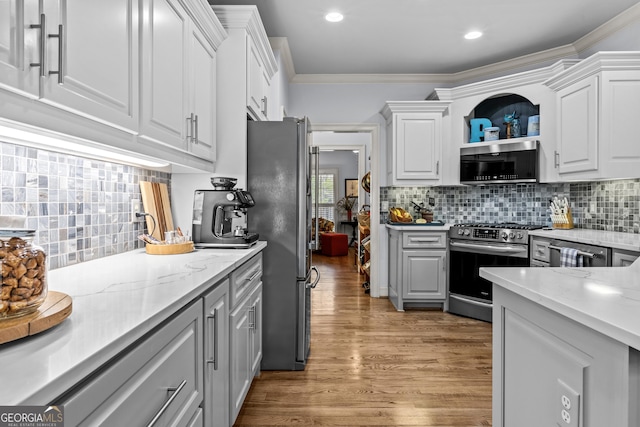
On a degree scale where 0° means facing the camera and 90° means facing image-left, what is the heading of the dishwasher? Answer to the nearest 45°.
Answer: approximately 45°

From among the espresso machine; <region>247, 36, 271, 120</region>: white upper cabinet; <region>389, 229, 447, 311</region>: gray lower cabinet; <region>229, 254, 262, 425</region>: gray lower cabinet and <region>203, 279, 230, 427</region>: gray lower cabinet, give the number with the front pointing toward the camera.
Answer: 1

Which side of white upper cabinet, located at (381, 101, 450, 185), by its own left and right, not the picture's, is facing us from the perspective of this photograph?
front

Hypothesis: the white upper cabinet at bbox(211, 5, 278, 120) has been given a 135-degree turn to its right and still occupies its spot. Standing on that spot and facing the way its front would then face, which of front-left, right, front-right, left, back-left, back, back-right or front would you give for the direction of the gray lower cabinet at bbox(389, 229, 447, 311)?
back

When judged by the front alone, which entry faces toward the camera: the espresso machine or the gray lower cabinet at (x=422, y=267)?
the gray lower cabinet

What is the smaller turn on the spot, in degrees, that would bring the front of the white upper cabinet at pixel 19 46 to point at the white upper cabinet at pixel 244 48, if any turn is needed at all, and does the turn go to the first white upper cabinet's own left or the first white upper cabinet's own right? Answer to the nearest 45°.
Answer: approximately 90° to the first white upper cabinet's own left

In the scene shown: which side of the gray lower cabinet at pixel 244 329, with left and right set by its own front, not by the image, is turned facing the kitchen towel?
front

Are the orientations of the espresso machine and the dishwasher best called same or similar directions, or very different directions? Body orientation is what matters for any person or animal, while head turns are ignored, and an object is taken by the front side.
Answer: very different directions

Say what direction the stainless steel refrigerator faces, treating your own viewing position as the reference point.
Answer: facing to the right of the viewer

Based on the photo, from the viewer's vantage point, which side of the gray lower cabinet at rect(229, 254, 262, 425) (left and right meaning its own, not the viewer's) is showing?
right

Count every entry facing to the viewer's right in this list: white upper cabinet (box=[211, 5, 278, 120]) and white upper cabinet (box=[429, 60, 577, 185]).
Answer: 1

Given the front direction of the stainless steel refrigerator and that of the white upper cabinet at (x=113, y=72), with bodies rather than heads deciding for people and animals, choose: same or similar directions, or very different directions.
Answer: same or similar directions

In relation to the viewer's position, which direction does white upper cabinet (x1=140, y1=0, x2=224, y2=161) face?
facing the viewer and to the right of the viewer

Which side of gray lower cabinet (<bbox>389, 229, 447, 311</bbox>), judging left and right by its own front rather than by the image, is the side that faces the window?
back

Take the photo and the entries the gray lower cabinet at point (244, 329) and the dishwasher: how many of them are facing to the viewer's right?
1

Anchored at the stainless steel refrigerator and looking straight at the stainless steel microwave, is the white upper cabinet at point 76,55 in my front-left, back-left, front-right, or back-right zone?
back-right

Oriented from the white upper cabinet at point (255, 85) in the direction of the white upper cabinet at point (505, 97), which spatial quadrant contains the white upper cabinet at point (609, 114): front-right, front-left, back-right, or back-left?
front-right
